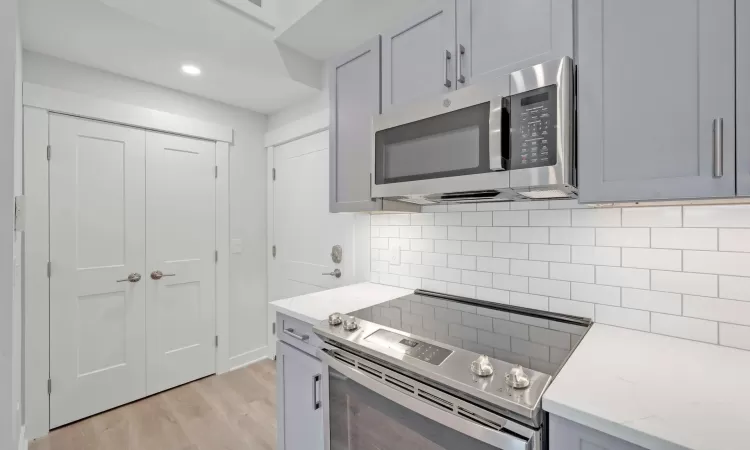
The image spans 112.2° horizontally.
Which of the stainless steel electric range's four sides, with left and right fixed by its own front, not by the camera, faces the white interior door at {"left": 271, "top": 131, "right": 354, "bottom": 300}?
right

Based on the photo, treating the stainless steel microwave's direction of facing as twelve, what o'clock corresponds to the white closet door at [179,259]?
The white closet door is roughly at 2 o'clock from the stainless steel microwave.

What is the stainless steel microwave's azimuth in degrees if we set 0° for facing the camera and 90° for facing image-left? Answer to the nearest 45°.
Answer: approximately 45°

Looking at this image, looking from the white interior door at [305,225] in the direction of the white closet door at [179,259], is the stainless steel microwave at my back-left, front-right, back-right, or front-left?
back-left
